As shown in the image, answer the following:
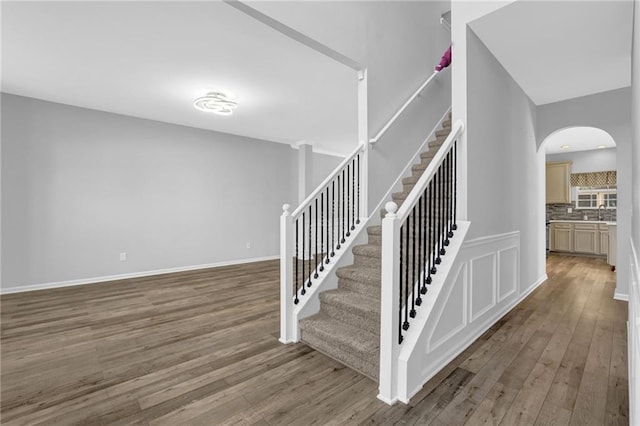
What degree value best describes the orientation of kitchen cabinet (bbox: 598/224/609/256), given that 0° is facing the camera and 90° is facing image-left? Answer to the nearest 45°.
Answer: approximately 0°

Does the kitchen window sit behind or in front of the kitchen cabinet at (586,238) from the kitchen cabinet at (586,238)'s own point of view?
behind

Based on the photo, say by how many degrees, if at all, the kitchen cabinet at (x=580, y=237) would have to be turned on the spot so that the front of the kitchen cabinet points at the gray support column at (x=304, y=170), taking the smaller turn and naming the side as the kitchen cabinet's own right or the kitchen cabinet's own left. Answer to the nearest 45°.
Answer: approximately 45° to the kitchen cabinet's own right

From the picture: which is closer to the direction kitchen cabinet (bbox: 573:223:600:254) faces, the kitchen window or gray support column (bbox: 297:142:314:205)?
the gray support column

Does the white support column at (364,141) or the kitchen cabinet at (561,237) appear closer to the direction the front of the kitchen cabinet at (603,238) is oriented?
the white support column

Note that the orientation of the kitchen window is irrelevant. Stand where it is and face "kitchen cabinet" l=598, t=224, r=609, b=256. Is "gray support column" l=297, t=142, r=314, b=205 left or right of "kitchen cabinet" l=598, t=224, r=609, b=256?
right
